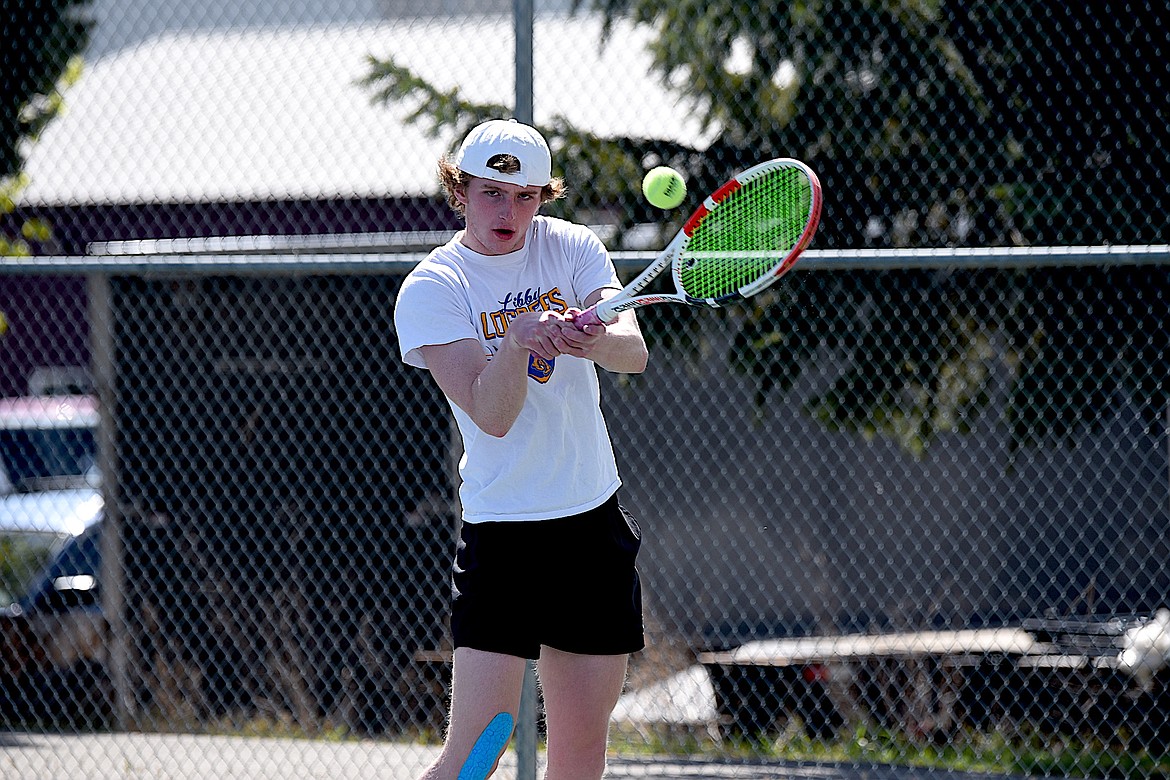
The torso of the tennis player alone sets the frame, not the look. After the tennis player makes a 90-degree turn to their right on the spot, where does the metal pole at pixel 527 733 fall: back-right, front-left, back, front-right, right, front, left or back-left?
right

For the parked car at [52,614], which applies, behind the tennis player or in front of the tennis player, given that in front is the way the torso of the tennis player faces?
behind

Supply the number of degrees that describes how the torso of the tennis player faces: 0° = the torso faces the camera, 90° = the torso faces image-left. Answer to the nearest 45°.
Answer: approximately 0°
